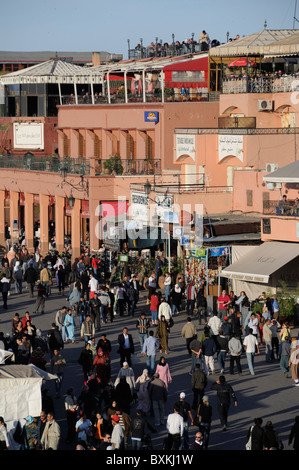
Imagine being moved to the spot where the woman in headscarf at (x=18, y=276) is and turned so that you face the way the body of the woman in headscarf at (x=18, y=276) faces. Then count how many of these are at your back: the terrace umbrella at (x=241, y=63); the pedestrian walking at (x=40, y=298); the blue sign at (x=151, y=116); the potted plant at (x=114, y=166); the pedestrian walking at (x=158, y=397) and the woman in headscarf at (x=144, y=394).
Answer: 3

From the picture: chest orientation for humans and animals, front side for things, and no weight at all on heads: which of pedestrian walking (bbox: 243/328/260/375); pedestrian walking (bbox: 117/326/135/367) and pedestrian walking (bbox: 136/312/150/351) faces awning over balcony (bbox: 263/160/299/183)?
pedestrian walking (bbox: 243/328/260/375)

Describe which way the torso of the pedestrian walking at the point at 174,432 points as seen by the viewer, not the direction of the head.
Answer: away from the camera

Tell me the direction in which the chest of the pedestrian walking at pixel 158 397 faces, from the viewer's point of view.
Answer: away from the camera

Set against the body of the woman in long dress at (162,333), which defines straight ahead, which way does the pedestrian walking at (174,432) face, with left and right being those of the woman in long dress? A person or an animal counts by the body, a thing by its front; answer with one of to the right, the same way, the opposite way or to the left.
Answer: the opposite way

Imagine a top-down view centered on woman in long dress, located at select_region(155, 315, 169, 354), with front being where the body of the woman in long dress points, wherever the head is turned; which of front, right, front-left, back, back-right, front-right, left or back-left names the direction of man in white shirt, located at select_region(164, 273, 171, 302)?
back

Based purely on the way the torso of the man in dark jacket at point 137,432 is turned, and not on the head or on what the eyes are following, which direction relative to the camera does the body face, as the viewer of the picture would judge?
away from the camera

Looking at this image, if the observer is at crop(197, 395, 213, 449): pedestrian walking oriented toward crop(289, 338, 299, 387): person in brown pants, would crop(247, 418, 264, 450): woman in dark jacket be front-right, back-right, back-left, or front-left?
back-right

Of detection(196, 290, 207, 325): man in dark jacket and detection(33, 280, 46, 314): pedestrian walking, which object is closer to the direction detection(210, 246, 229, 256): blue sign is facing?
the man in dark jacket

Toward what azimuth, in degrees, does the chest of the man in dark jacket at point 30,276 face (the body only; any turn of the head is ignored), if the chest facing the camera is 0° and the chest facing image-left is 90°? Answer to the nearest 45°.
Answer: approximately 180°
